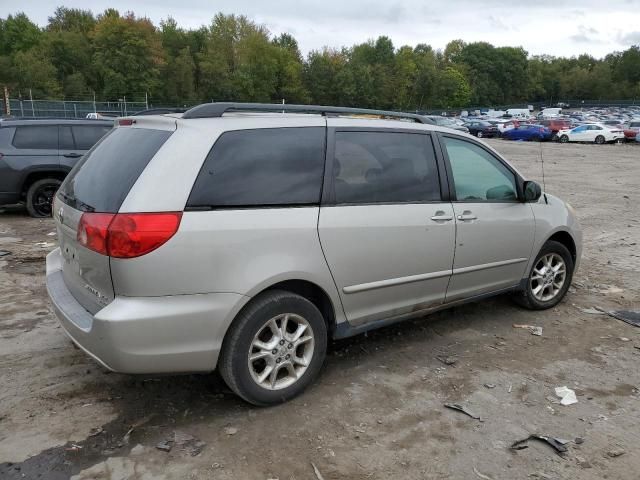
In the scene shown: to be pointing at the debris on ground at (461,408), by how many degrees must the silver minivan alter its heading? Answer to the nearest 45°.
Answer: approximately 45° to its right

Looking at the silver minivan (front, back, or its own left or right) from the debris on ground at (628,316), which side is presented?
front

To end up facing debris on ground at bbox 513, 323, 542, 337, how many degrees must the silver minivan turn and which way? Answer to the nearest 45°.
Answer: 0° — it already faces it

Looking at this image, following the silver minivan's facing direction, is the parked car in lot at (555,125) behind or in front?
in front

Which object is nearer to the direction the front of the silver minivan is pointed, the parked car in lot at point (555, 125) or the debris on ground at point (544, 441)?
the parked car in lot

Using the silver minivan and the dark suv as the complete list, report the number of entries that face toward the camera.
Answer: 0

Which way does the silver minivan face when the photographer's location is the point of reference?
facing away from the viewer and to the right of the viewer
